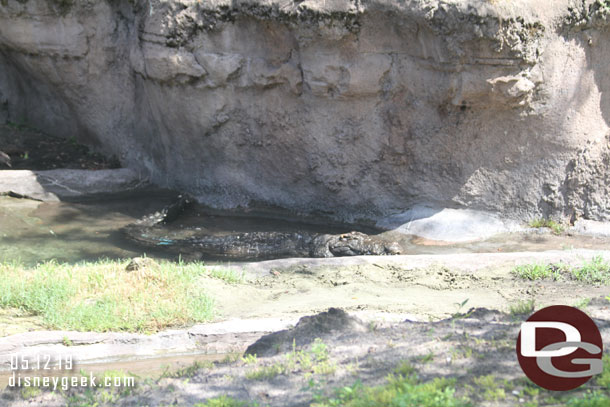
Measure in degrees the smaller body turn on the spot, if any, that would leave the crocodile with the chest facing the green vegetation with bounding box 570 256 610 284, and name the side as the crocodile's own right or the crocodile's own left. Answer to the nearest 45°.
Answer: approximately 45° to the crocodile's own right

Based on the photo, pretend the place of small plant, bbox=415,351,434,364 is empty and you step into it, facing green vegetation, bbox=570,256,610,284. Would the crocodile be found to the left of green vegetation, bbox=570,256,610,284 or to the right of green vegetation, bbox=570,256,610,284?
left

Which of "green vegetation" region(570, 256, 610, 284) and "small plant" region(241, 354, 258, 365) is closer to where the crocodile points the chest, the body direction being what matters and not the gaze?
the green vegetation

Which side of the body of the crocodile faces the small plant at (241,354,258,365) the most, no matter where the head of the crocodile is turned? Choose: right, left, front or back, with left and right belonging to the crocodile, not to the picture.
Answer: right

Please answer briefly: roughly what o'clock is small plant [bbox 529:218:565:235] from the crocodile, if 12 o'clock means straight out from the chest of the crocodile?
The small plant is roughly at 12 o'clock from the crocodile.

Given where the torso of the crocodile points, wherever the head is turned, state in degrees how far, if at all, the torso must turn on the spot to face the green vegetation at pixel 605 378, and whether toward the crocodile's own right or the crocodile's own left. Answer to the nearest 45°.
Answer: approximately 90° to the crocodile's own right

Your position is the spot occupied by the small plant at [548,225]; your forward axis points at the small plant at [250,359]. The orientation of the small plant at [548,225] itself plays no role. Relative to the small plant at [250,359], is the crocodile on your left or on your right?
right

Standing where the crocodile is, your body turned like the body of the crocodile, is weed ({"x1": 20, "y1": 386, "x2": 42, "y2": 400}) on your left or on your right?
on your right

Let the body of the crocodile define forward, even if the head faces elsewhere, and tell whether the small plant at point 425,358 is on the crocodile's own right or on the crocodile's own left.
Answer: on the crocodile's own right

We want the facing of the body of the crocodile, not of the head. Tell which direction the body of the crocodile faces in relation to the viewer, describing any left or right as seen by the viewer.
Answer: facing to the right of the viewer

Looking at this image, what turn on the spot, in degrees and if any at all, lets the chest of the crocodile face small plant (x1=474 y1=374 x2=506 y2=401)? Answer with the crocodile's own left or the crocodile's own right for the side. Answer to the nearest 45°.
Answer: approximately 90° to the crocodile's own right
